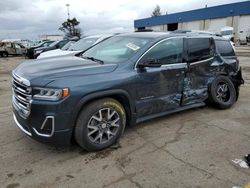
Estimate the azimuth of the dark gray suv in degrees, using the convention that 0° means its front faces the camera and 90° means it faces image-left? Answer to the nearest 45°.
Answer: approximately 45°

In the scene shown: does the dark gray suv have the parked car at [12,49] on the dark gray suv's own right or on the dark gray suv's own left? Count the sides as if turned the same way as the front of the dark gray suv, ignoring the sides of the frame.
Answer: on the dark gray suv's own right
